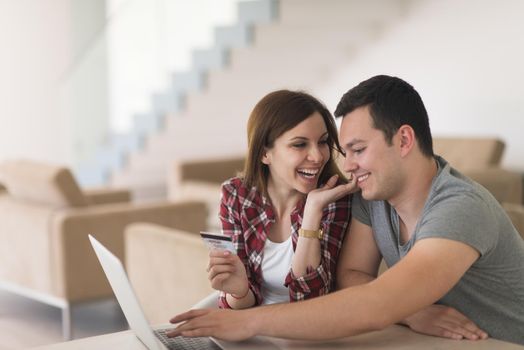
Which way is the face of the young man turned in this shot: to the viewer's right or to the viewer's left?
to the viewer's left

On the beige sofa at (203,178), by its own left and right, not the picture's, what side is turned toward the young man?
front

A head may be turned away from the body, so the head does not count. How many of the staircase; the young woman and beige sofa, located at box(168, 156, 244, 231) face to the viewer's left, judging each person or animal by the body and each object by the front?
1

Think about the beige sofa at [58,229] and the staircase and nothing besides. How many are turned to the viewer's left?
1

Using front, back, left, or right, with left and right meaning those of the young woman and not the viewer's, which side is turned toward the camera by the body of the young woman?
front

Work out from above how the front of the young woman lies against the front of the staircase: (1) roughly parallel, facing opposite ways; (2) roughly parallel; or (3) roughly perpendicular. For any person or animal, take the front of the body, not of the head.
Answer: roughly perpendicular

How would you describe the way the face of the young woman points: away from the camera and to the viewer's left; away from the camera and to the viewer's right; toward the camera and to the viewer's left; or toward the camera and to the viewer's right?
toward the camera and to the viewer's right

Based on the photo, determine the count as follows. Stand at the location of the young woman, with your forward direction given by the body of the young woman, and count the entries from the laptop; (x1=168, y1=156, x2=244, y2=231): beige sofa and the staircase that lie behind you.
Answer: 2

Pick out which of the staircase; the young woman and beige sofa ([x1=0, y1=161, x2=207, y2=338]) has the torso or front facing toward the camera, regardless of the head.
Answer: the young woman

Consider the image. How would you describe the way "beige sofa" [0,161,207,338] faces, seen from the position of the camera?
facing away from the viewer and to the right of the viewer

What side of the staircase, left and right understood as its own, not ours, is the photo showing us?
left

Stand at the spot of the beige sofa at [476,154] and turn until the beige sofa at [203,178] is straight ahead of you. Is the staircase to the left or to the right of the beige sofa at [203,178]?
right
